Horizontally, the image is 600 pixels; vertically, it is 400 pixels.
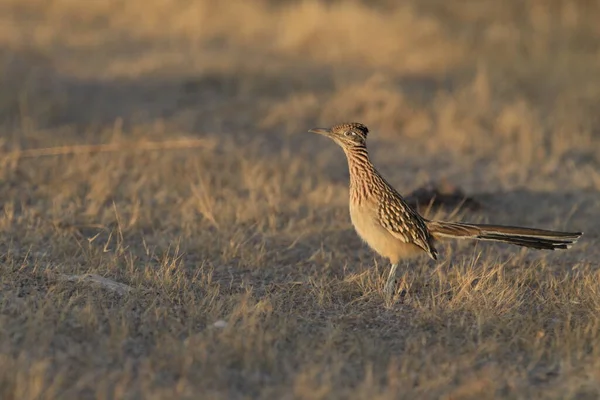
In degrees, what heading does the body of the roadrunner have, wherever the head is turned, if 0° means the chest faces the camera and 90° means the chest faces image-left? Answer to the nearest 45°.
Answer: approximately 90°

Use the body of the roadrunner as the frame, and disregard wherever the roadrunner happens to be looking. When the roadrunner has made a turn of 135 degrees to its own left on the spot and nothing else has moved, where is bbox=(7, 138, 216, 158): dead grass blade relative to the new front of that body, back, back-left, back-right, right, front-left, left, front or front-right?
back
